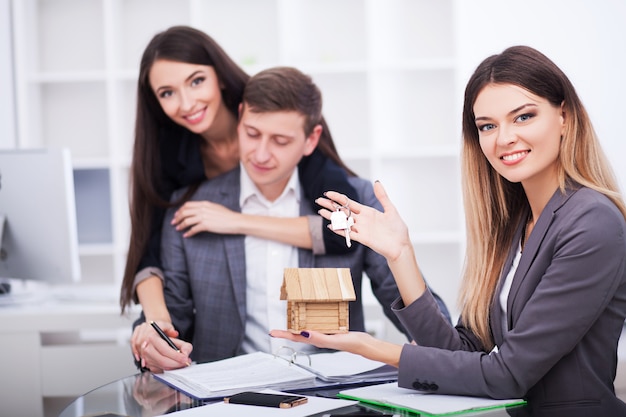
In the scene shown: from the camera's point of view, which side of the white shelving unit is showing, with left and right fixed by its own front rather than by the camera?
front

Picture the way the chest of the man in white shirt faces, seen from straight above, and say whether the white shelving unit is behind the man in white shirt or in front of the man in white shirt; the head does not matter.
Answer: behind

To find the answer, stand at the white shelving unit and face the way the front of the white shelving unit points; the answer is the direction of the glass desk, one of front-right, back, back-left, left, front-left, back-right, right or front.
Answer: front

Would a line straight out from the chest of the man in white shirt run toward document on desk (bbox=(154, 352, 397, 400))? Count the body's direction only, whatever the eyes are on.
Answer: yes

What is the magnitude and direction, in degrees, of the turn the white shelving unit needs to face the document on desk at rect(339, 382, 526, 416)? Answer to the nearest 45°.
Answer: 0° — it already faces it

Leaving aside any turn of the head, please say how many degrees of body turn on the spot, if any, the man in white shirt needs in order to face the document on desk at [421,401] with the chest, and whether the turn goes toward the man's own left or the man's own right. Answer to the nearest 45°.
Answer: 0° — they already face it

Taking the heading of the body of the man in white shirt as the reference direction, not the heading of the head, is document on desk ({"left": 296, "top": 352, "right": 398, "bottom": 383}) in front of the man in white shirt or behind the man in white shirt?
in front

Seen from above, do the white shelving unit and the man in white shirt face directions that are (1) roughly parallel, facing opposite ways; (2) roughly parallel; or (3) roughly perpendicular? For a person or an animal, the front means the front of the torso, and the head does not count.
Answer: roughly parallel

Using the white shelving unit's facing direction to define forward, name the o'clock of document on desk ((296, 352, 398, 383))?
The document on desk is roughly at 12 o'clock from the white shelving unit.

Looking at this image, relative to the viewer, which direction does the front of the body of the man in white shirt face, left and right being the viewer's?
facing the viewer

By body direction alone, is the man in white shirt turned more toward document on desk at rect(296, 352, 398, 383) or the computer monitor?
the document on desk

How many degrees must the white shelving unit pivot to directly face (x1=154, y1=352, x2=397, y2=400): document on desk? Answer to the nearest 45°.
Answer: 0° — it already faces it

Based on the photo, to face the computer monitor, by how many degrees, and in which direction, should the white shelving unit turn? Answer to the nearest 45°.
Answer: approximately 45° to its right
